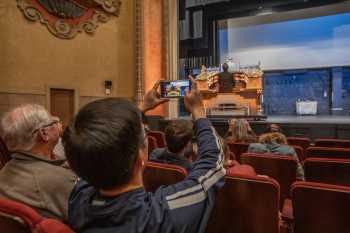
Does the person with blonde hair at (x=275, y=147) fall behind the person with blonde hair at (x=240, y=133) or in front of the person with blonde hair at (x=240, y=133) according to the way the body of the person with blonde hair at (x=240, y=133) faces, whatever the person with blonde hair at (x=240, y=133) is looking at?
behind

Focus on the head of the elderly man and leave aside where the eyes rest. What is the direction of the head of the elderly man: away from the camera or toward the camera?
away from the camera

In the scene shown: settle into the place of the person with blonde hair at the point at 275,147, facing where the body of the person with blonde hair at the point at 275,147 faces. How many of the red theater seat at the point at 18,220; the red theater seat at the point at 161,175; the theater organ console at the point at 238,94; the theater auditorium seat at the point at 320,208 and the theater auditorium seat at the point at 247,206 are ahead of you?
1

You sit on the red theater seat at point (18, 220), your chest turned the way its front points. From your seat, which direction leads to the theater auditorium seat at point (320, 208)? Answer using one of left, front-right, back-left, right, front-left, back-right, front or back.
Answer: front-right

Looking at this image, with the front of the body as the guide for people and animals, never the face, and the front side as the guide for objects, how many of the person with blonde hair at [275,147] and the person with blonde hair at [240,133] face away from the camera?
2

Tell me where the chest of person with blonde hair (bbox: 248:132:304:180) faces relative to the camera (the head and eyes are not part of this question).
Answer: away from the camera

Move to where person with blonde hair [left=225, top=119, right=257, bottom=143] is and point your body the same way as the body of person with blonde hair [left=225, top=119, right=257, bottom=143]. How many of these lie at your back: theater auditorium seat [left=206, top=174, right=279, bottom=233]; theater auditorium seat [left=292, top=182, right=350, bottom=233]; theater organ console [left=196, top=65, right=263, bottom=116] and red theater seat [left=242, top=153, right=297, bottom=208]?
3

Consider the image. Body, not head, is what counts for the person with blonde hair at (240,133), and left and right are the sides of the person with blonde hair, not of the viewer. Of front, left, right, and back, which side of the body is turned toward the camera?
back

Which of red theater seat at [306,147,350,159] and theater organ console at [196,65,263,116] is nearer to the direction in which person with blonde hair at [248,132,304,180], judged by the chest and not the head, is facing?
the theater organ console

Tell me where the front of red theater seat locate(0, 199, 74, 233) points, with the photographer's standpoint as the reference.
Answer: facing away from the viewer and to the right of the viewer

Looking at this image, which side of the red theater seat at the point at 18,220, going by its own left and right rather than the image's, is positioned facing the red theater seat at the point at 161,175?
front

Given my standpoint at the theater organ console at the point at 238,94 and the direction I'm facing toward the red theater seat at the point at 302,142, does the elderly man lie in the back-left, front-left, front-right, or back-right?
front-right

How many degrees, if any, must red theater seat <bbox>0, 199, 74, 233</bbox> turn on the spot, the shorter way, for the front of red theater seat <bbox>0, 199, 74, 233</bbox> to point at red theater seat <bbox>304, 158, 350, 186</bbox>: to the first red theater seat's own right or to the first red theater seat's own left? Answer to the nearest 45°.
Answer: approximately 45° to the first red theater seat's own right

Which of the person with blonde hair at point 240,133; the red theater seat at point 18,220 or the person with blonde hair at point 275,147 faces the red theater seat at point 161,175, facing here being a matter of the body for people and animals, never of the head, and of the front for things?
the red theater seat at point 18,220
